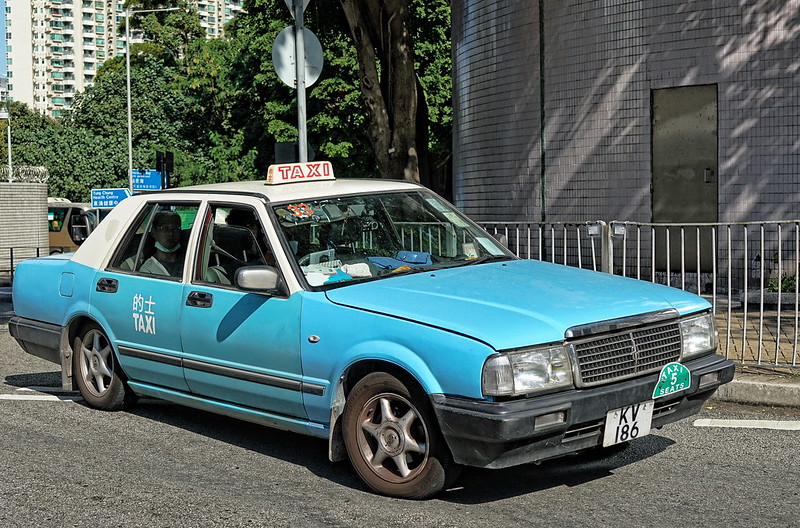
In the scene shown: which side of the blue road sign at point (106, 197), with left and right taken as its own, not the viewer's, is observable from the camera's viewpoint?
front

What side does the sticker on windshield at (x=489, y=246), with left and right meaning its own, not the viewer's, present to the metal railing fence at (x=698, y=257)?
left

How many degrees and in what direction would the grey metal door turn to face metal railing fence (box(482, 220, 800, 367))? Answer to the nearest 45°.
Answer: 0° — it already faces it

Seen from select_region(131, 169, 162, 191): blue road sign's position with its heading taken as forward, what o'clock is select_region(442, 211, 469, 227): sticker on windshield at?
The sticker on windshield is roughly at 12 o'clock from the blue road sign.

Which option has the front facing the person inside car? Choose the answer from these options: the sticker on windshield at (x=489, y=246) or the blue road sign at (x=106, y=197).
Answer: the blue road sign

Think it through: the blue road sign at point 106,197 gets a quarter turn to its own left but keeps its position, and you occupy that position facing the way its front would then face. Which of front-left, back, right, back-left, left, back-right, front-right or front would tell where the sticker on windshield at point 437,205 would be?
right

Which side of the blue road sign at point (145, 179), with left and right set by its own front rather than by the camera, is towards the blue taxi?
front

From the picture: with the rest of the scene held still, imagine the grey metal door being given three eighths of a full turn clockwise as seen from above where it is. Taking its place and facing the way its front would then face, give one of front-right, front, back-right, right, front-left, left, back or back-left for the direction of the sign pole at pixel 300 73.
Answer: left

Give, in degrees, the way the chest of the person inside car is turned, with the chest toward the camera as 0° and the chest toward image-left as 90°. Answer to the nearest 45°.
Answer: approximately 315°

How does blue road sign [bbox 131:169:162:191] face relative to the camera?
toward the camera
